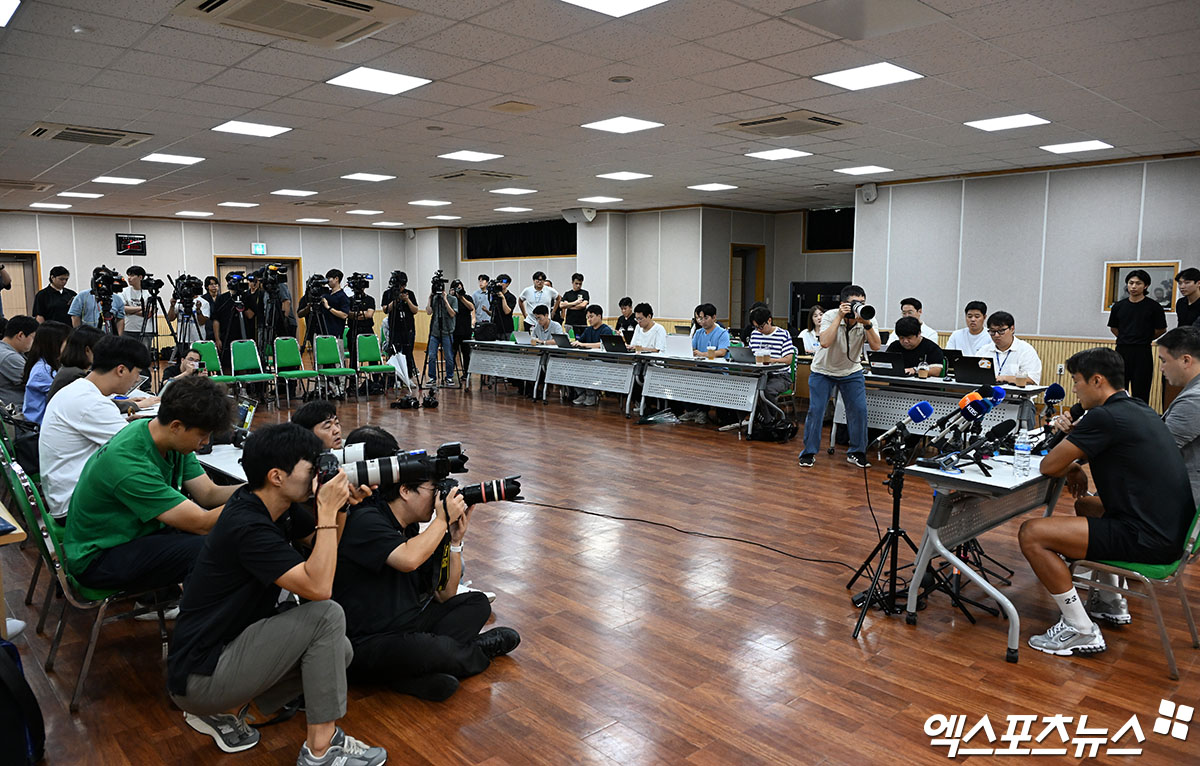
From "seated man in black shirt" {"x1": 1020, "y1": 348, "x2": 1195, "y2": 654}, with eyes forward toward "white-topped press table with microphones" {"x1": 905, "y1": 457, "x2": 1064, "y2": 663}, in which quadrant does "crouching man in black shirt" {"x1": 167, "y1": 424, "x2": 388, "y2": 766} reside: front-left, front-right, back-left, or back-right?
front-left

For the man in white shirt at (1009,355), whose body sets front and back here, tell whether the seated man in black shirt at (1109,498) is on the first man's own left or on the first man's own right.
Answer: on the first man's own left

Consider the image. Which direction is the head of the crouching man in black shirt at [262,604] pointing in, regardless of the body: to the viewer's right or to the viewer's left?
to the viewer's right

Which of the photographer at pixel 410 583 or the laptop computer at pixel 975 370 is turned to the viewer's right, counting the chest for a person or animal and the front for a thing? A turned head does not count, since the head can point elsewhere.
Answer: the photographer

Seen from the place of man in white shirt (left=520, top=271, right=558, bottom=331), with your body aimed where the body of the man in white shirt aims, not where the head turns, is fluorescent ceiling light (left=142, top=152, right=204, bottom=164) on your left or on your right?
on your right

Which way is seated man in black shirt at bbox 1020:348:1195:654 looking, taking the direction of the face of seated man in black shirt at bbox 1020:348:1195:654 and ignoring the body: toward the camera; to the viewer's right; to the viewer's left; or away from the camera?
to the viewer's left

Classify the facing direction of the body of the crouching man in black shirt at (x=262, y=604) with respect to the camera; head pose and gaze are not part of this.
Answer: to the viewer's right

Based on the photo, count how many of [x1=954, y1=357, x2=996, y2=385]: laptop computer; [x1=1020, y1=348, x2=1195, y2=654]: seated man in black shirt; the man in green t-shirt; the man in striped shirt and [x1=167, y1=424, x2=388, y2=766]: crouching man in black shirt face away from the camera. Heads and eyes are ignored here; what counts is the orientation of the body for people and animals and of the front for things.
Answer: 1

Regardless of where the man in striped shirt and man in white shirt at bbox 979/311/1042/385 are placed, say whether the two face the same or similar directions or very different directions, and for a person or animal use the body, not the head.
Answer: same or similar directions

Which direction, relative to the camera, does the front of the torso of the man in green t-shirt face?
to the viewer's right

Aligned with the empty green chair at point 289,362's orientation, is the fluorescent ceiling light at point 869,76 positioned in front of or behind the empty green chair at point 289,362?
in front

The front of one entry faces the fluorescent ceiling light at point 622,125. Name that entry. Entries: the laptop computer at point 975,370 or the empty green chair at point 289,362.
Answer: the empty green chair

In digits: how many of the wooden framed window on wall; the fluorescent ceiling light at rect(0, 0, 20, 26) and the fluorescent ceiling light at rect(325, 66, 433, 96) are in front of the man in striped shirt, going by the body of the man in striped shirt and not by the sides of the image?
2

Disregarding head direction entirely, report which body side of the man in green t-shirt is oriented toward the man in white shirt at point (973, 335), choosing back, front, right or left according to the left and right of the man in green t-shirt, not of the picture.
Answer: front

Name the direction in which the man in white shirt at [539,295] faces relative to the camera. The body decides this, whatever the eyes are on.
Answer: toward the camera

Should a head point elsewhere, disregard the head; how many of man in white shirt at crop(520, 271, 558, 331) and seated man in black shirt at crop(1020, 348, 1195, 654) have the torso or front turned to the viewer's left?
1

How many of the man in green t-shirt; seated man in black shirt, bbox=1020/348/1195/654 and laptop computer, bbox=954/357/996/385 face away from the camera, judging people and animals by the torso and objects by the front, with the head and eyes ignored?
1

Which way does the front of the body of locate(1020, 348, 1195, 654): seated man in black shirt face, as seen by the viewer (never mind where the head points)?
to the viewer's left

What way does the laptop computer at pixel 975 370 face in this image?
away from the camera

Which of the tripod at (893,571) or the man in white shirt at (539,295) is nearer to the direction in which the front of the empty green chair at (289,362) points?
the tripod

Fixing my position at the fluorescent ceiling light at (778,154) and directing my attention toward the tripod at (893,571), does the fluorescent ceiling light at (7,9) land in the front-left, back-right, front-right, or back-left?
front-right

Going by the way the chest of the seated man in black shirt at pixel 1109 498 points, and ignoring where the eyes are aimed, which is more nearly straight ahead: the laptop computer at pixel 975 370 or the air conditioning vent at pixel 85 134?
the air conditioning vent

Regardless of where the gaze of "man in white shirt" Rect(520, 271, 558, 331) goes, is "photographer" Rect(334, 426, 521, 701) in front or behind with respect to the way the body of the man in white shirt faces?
in front

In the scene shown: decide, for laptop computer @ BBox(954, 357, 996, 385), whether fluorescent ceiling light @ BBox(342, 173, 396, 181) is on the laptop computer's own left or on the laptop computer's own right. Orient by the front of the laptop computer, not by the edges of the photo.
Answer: on the laptop computer's own left

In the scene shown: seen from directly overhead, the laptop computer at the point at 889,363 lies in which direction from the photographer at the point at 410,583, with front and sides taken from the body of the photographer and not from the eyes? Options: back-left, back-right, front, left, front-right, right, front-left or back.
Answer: front-left

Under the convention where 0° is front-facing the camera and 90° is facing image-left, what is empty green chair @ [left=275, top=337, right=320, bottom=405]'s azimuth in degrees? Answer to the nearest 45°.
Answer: approximately 315°
